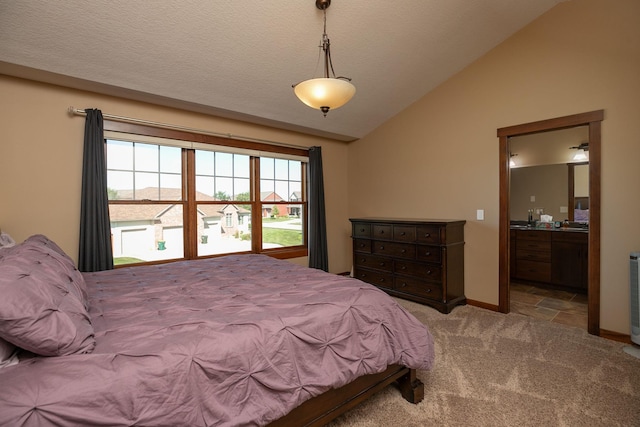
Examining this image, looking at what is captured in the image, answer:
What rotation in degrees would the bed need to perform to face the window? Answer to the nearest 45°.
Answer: approximately 45° to its left

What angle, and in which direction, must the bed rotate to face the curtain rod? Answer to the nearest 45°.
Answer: approximately 45° to its left

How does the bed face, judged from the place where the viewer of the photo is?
facing away from the viewer and to the right of the viewer

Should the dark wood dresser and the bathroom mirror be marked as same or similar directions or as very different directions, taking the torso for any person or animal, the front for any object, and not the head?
same or similar directions

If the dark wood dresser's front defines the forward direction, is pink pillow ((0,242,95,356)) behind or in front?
in front

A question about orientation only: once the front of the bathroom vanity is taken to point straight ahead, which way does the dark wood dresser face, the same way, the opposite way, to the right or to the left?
the same way

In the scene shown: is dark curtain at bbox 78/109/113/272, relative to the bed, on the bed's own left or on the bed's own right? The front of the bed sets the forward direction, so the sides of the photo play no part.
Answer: on the bed's own left

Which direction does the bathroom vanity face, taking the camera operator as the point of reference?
facing the viewer and to the left of the viewer

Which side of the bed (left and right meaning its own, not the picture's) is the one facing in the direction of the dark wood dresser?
front

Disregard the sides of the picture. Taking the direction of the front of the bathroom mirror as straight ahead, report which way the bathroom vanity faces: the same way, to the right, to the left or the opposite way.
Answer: the same way
